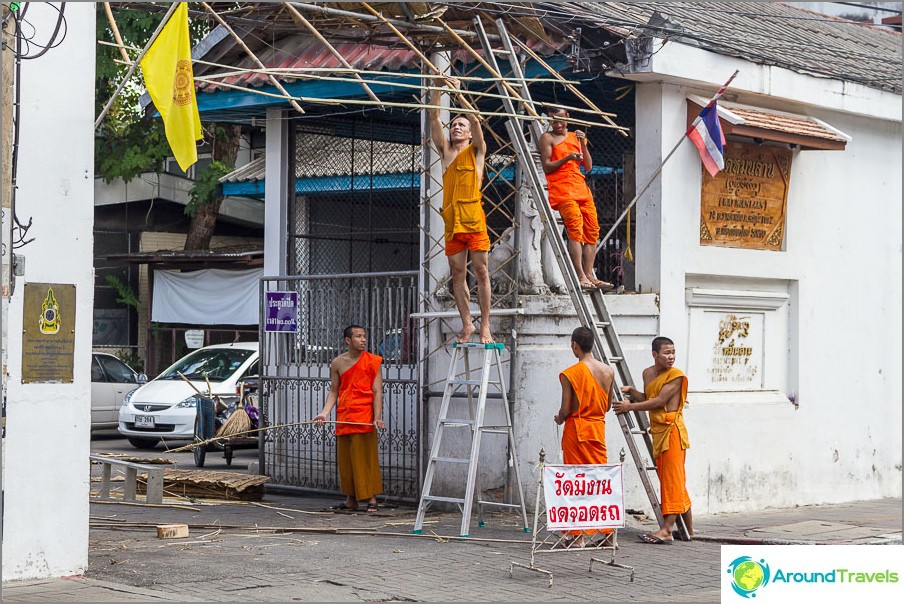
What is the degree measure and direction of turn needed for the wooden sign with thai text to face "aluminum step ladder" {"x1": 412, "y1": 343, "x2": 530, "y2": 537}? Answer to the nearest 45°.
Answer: approximately 45° to its right

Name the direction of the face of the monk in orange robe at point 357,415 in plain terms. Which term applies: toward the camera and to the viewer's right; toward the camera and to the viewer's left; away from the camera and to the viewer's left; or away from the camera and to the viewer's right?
toward the camera and to the viewer's right

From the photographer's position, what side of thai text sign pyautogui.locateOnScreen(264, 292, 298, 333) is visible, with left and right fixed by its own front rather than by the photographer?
front

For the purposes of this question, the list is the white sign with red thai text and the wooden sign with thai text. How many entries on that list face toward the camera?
2

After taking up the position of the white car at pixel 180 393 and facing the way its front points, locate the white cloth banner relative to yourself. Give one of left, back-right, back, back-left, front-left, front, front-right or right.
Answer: back-right

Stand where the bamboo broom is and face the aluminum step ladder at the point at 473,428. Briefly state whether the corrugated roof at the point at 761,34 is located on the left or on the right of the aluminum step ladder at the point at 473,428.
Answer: left

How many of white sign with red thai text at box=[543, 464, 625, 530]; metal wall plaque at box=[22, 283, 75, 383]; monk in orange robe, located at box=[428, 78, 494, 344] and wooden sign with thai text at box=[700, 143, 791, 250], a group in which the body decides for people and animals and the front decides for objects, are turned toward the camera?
4

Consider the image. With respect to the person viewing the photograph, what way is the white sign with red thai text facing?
facing the viewer

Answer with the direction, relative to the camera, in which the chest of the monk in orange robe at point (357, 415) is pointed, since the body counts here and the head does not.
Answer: toward the camera

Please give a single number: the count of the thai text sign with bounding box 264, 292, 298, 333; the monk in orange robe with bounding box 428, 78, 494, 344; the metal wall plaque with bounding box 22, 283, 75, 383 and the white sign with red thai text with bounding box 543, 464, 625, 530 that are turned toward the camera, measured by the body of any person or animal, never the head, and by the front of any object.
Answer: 4

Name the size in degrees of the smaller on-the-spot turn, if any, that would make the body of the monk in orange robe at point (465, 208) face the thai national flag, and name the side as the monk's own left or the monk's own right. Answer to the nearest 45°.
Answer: approximately 135° to the monk's own left
